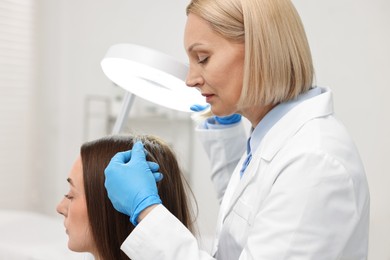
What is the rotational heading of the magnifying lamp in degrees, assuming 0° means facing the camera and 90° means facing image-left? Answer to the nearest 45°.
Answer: approximately 45°

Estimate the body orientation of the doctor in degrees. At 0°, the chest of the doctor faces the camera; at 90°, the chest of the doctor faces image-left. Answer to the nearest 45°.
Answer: approximately 90°

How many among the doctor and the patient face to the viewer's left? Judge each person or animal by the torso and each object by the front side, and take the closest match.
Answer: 2

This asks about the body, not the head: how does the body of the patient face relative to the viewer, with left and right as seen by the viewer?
facing to the left of the viewer
